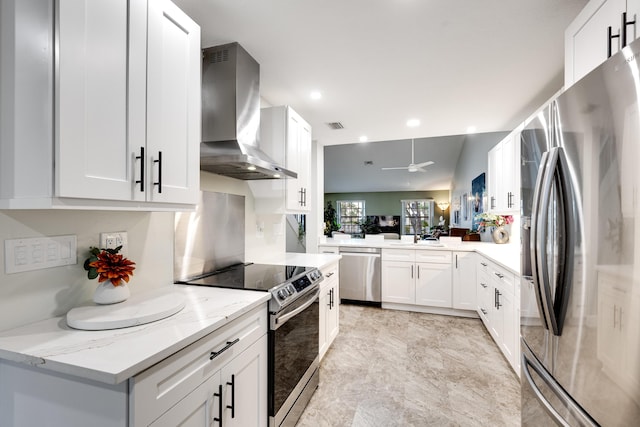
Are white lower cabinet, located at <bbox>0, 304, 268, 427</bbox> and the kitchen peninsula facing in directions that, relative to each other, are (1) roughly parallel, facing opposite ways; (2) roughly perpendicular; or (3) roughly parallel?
roughly perpendicular

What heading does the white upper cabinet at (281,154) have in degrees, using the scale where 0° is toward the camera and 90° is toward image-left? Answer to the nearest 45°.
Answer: approximately 270°

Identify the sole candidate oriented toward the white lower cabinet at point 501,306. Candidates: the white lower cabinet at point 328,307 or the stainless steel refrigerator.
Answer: the white lower cabinet at point 328,307

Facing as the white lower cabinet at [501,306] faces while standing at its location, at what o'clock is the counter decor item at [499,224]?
The counter decor item is roughly at 3 o'clock from the white lower cabinet.

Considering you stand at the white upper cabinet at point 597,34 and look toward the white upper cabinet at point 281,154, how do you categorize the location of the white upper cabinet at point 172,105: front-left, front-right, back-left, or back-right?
front-left

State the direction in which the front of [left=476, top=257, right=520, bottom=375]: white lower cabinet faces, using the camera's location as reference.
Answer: facing to the left of the viewer

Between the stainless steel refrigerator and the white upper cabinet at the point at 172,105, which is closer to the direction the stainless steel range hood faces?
the stainless steel refrigerator

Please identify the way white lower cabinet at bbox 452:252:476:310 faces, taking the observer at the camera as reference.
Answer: facing the viewer

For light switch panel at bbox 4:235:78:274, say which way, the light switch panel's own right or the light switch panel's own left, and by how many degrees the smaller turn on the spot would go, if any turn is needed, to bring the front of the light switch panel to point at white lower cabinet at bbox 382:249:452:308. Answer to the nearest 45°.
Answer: approximately 45° to the light switch panel's own left

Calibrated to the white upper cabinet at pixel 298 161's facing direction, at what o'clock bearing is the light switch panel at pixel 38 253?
The light switch panel is roughly at 4 o'clock from the white upper cabinet.

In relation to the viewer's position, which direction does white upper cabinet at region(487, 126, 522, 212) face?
facing to the left of the viewer

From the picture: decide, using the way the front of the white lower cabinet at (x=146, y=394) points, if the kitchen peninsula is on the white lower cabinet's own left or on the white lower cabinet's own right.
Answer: on the white lower cabinet's own left

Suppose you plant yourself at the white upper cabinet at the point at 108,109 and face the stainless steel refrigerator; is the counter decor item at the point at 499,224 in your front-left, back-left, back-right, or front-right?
front-left

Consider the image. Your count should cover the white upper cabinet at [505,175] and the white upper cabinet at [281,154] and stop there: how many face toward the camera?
0

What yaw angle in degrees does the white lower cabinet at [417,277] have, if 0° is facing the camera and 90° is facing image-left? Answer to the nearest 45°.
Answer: approximately 0°

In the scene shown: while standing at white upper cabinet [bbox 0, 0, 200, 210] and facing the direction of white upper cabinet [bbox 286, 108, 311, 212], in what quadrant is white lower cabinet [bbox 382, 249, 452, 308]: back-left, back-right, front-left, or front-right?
front-right

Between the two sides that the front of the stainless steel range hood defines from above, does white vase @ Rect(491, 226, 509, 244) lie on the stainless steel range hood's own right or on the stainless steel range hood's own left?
on the stainless steel range hood's own left

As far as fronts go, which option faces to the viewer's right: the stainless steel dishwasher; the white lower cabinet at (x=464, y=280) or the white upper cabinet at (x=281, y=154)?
the white upper cabinet

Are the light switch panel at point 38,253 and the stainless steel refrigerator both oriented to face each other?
yes
